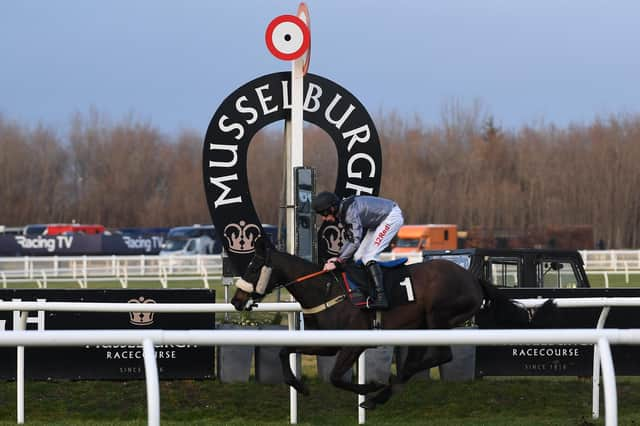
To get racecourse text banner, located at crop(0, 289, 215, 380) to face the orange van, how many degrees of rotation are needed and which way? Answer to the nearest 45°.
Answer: approximately 135° to its left

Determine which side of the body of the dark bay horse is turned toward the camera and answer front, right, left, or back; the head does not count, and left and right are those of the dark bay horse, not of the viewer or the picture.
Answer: left

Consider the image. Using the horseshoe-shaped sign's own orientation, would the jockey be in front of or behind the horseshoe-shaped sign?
in front

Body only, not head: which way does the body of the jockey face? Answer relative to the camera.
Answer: to the viewer's left

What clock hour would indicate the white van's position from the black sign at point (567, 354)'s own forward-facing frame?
The white van is roughly at 5 o'clock from the black sign.

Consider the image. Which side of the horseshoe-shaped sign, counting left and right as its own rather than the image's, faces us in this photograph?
front

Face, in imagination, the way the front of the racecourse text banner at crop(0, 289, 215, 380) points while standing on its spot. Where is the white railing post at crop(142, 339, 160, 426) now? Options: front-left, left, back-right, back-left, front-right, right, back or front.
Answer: front

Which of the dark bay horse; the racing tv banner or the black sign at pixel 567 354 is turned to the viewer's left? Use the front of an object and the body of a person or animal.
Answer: the dark bay horse

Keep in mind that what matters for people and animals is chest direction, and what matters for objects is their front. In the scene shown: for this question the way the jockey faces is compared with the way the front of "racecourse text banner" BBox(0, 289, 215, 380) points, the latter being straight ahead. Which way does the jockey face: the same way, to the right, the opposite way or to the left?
to the right

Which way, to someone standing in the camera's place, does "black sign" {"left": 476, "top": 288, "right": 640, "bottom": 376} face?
facing the viewer
